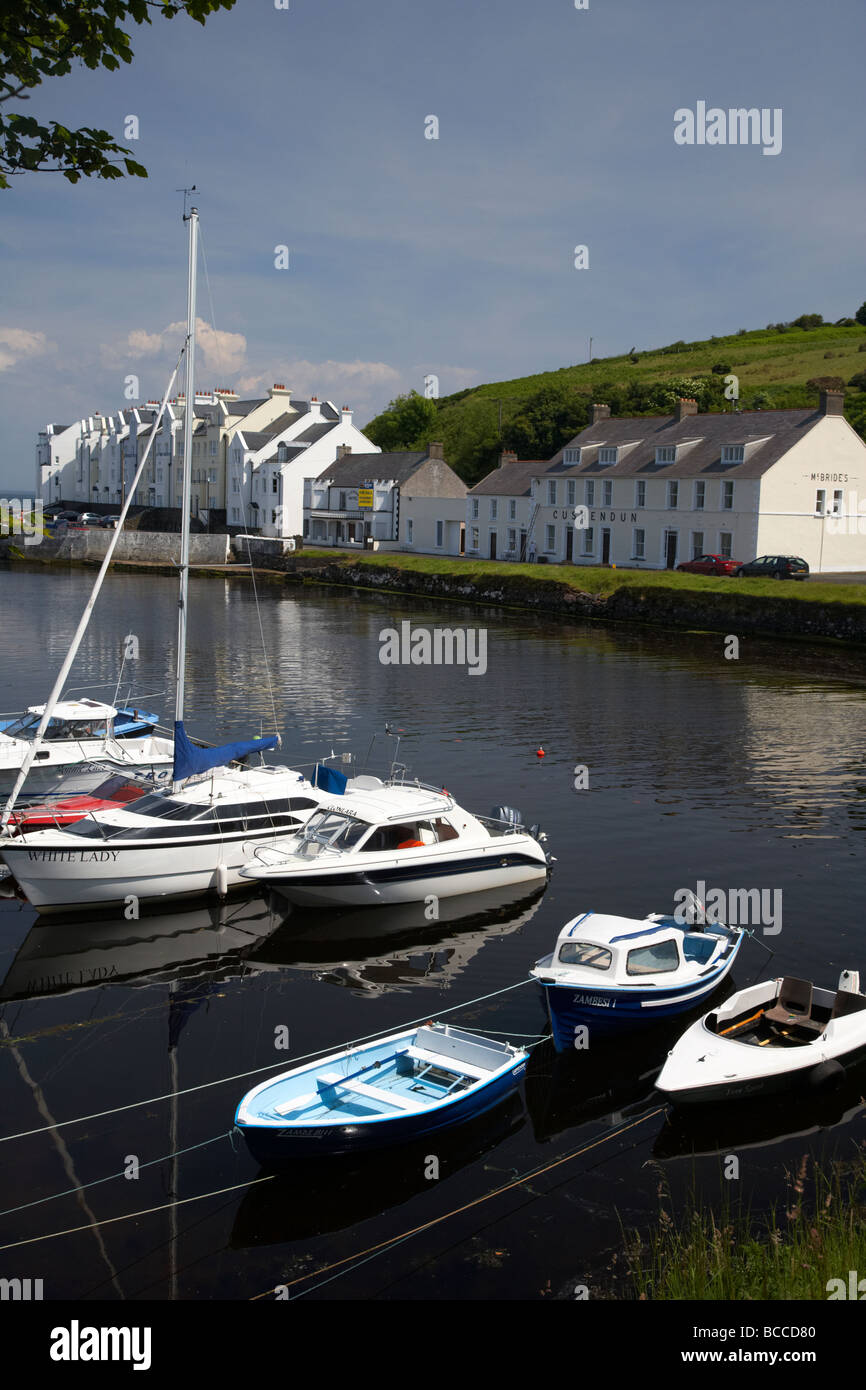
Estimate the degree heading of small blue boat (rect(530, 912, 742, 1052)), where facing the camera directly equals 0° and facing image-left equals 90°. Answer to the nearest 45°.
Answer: approximately 45°

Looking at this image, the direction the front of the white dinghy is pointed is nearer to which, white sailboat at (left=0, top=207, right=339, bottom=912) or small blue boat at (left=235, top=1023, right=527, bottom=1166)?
the small blue boat

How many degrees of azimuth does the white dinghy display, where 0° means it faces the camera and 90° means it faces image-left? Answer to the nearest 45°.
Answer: approximately 45°

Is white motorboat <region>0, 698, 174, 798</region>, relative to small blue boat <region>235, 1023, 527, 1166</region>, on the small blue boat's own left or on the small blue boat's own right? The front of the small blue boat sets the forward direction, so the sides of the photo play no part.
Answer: on the small blue boat's own right

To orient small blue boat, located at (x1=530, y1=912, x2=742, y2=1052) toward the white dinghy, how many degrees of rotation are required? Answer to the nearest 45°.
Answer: approximately 90° to its left

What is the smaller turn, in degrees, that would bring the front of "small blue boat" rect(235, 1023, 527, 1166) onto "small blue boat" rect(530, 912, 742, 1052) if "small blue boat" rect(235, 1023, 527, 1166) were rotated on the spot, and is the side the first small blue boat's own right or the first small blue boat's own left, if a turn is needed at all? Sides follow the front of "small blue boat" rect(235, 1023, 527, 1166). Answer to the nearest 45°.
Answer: approximately 180°

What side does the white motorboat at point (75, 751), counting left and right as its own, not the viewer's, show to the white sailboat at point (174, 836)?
left

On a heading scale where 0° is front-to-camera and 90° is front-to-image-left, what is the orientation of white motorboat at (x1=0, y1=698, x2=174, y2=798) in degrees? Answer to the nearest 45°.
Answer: approximately 90°
